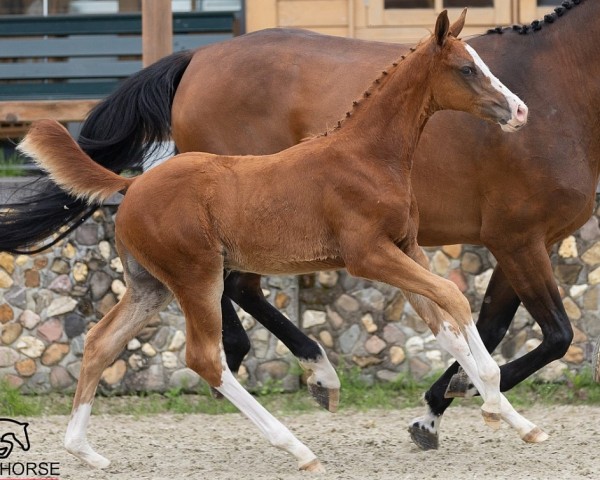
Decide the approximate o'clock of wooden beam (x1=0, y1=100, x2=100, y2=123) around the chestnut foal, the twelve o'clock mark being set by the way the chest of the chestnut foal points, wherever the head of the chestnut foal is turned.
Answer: The wooden beam is roughly at 8 o'clock from the chestnut foal.

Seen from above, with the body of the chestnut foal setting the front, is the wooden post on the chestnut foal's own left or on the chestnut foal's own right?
on the chestnut foal's own left

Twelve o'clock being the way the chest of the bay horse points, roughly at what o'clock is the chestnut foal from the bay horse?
The chestnut foal is roughly at 4 o'clock from the bay horse.

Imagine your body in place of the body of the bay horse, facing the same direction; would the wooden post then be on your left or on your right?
on your left

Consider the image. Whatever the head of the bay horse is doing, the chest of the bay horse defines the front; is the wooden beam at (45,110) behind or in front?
behind

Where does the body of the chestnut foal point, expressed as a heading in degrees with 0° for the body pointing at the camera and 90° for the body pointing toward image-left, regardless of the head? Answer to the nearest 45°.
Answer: approximately 270°

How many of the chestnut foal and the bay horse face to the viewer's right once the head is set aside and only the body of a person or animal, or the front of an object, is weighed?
2

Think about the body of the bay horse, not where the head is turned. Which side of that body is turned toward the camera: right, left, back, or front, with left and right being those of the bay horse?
right

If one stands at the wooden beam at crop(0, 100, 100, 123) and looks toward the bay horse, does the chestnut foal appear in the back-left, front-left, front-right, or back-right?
front-right

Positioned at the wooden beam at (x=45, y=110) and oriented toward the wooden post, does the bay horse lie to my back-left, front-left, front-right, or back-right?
front-right

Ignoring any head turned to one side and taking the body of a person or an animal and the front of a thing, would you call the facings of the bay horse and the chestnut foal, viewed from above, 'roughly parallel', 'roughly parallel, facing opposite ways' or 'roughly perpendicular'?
roughly parallel

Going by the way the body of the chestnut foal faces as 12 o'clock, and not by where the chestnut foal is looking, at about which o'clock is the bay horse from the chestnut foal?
The bay horse is roughly at 10 o'clock from the chestnut foal.
